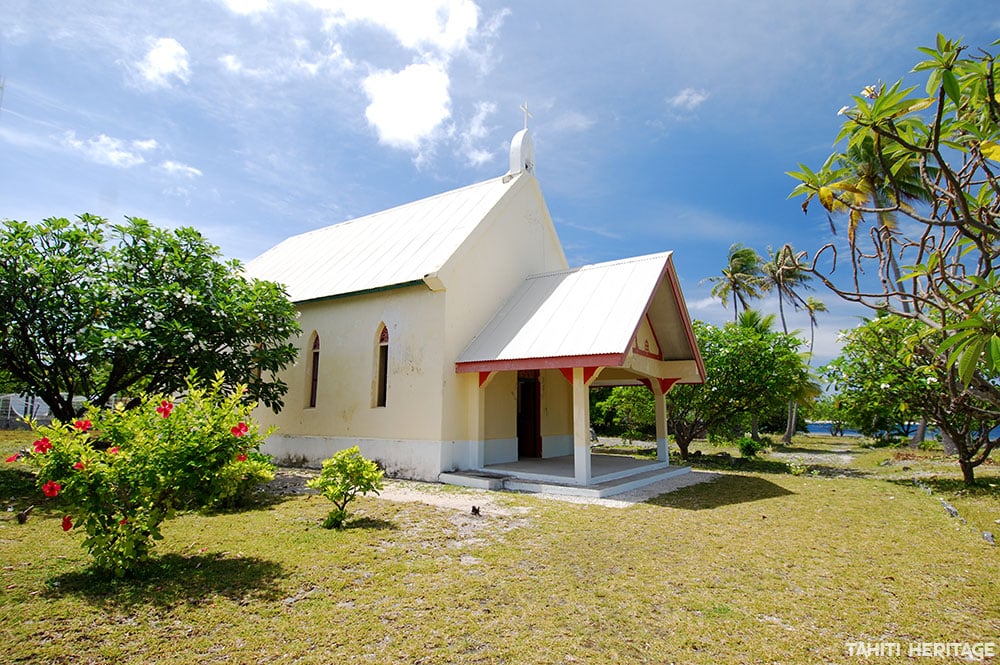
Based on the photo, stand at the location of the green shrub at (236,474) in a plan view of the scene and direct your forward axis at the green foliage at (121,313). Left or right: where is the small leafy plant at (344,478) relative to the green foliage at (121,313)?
right

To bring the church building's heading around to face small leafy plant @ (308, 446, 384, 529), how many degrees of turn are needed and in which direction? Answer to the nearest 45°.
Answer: approximately 45° to its right

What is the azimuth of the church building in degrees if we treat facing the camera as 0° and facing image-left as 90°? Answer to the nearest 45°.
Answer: approximately 315°

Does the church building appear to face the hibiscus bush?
no

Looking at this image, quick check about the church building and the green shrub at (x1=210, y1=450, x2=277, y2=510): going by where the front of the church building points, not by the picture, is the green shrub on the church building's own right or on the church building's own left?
on the church building's own right

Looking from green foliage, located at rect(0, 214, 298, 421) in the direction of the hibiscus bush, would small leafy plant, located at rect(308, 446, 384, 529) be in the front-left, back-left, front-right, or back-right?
front-left
